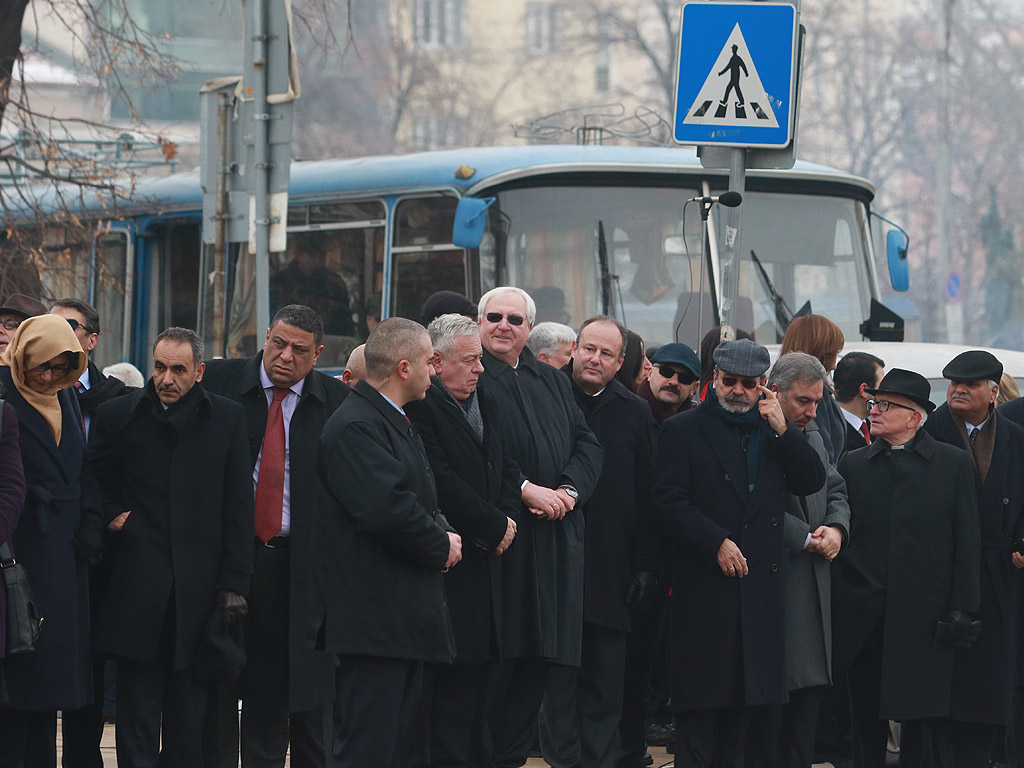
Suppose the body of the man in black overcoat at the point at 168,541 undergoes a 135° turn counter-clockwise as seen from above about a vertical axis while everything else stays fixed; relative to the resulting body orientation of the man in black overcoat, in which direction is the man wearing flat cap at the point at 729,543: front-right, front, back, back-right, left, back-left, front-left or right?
front-right

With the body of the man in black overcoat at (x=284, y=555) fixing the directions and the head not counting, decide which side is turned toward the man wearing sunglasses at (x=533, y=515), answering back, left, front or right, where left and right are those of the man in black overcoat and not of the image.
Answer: left

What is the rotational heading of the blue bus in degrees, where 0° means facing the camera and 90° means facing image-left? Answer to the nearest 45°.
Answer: approximately 315°

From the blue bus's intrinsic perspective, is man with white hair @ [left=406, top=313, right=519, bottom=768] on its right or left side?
on its right

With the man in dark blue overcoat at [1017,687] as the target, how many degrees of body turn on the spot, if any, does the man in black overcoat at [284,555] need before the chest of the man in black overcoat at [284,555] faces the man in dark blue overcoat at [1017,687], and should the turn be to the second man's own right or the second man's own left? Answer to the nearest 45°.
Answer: approximately 90° to the second man's own left

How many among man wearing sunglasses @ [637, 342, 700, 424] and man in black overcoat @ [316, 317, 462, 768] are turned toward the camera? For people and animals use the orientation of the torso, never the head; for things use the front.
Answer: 1

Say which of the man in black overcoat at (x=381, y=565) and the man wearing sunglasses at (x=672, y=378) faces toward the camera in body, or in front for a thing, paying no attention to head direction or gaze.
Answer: the man wearing sunglasses

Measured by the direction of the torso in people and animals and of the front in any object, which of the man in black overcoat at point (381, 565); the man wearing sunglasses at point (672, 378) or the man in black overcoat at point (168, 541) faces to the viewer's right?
the man in black overcoat at point (381, 565)

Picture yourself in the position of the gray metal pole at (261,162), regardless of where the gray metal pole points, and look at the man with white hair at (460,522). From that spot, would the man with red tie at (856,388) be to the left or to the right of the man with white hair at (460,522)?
left

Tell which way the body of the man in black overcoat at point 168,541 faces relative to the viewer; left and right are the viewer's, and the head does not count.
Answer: facing the viewer

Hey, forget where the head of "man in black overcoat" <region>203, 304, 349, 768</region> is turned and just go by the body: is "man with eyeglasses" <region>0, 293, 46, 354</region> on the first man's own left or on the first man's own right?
on the first man's own right

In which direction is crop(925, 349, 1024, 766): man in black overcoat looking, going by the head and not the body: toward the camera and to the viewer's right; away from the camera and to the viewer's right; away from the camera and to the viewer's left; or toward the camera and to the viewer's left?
toward the camera and to the viewer's left

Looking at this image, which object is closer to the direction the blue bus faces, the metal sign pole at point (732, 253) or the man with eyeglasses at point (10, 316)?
the metal sign pole

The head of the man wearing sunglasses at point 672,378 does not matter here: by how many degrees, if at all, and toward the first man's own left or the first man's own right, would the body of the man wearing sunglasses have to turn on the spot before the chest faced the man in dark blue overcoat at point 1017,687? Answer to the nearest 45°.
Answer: approximately 90° to the first man's own left

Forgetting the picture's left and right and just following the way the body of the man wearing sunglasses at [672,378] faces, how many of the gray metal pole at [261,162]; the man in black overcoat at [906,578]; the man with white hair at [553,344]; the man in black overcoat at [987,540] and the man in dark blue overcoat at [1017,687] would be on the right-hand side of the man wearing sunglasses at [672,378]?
2

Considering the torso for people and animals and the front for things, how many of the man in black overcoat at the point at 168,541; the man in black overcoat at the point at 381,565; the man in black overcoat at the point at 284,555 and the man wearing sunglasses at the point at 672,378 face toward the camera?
3

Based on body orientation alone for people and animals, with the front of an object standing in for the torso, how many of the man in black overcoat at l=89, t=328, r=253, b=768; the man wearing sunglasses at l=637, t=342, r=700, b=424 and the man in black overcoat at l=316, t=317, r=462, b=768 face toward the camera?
2

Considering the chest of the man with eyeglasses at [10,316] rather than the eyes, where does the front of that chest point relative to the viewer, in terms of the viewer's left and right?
facing the viewer and to the right of the viewer
